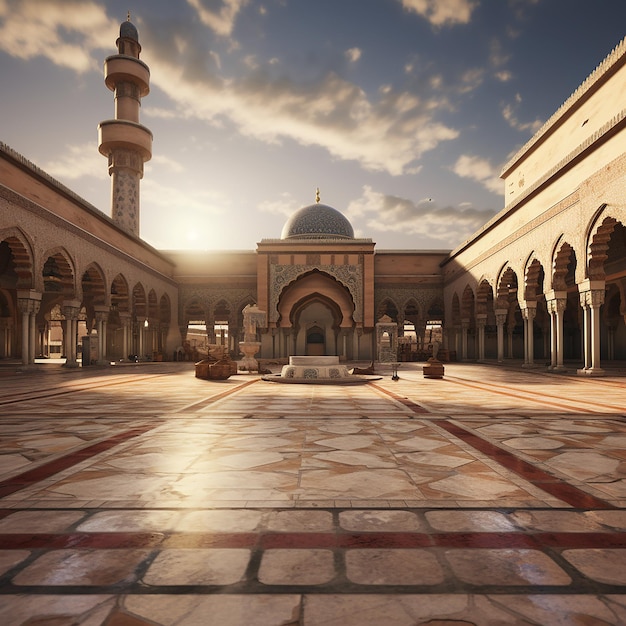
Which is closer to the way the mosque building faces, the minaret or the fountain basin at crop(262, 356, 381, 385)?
the fountain basin

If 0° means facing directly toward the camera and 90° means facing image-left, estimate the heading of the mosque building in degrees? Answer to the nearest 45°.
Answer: approximately 0°

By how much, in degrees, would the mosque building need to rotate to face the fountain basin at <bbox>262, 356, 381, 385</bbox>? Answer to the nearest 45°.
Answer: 0° — it already faces it
